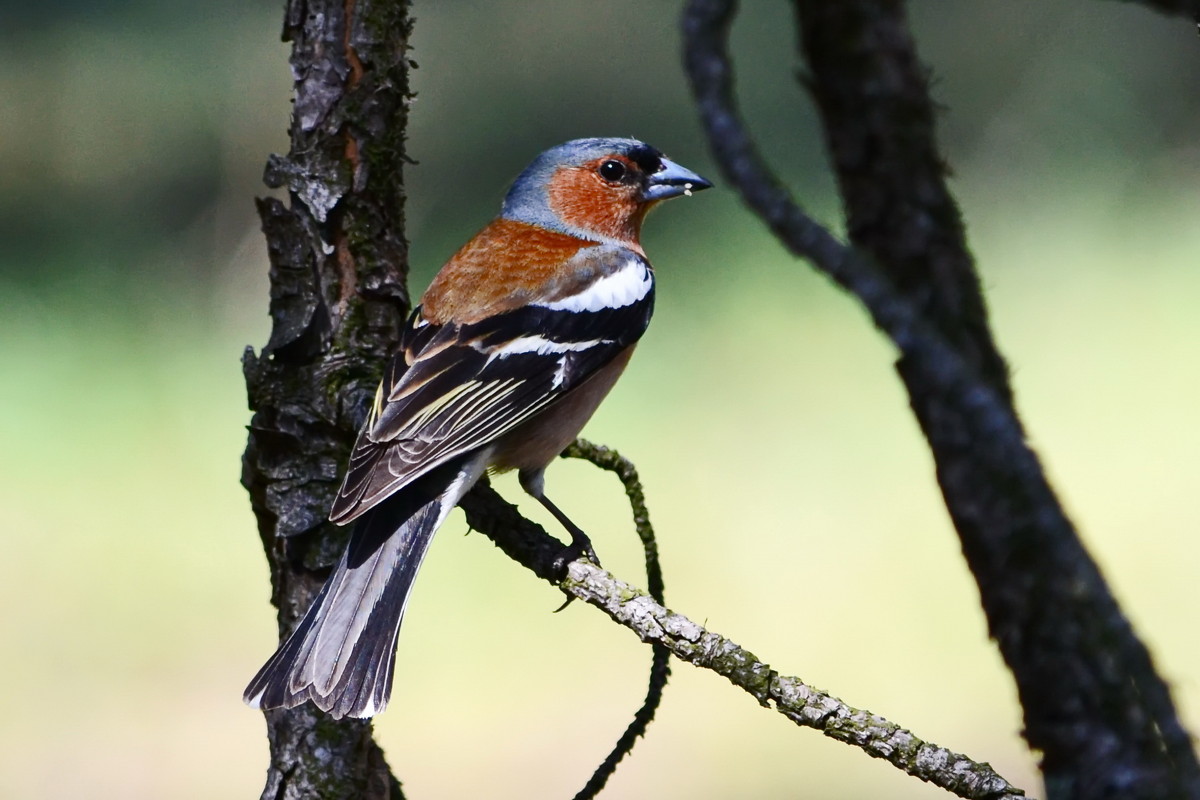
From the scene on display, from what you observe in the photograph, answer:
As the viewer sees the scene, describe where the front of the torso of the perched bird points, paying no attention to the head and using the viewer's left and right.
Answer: facing away from the viewer and to the right of the viewer
